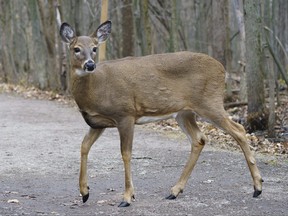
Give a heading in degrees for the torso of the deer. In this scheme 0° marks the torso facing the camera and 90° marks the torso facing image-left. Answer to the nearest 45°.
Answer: approximately 90°

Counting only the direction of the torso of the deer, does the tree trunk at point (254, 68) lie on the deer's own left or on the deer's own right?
on the deer's own right

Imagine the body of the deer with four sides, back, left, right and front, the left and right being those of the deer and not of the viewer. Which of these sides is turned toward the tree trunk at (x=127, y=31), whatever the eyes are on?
right
